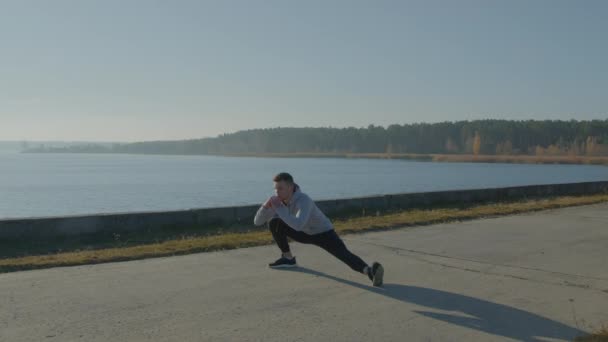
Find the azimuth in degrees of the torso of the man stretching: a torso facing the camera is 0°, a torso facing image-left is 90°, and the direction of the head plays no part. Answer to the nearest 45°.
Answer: approximately 45°
